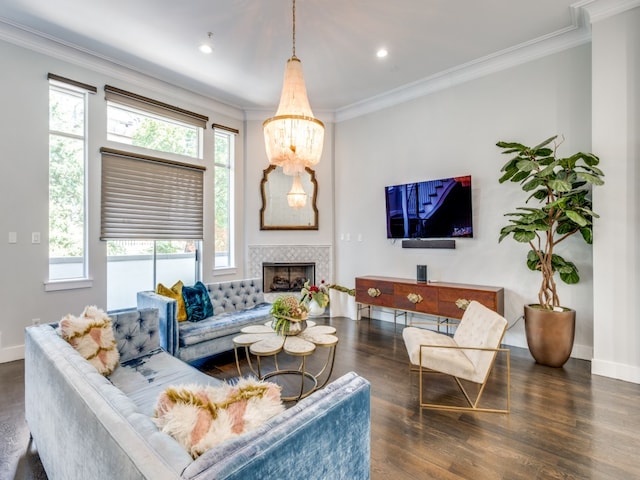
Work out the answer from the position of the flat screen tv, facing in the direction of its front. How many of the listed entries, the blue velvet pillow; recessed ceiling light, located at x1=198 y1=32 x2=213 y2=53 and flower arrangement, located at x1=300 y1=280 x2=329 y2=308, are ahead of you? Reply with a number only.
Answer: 3

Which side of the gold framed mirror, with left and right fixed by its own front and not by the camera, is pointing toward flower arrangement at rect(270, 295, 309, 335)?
front

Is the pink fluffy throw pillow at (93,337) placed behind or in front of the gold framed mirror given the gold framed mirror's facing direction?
in front

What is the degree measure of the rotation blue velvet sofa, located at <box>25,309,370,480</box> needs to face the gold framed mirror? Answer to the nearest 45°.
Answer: approximately 45° to its left

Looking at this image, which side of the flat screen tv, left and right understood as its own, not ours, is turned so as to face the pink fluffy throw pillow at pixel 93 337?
front

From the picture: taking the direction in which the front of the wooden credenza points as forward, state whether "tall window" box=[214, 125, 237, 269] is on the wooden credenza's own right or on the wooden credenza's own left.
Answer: on the wooden credenza's own right

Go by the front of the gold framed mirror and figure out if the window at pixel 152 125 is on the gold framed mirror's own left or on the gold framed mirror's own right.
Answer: on the gold framed mirror's own right

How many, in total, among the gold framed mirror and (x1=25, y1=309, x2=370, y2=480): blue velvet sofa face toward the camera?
1

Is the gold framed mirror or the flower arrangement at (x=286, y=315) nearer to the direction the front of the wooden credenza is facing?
the flower arrangement

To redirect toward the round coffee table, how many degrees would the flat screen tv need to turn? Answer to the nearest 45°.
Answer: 0° — it already faces it

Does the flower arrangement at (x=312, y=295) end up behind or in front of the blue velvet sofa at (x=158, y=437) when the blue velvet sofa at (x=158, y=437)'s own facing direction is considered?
in front

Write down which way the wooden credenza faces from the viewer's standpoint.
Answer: facing the viewer and to the left of the viewer

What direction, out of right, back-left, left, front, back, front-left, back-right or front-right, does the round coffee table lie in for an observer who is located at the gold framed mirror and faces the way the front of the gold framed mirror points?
front

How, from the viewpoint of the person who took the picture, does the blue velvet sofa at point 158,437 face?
facing away from the viewer and to the right of the viewer

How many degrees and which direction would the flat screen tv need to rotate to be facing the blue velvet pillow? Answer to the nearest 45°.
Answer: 0° — it already faces it
